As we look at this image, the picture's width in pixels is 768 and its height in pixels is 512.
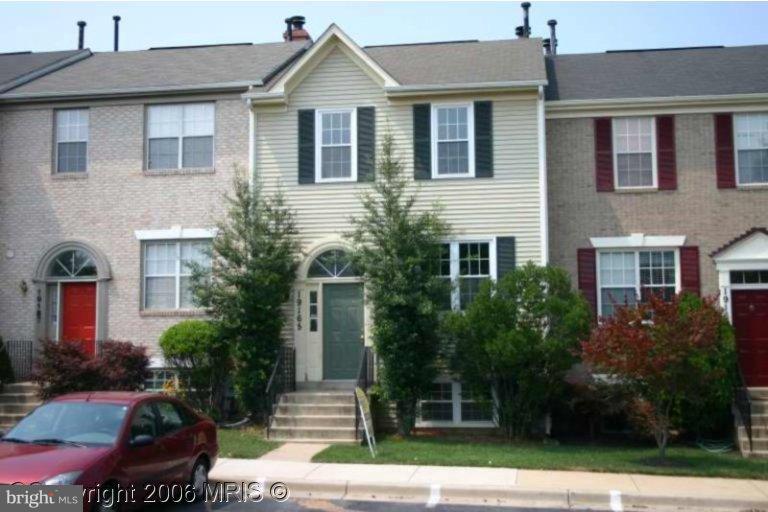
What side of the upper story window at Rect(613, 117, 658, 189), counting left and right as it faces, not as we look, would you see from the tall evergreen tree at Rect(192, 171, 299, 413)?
right

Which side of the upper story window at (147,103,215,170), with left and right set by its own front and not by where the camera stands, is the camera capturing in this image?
front

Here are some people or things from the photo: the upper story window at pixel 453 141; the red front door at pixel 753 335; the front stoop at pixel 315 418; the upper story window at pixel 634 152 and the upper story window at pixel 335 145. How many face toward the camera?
5

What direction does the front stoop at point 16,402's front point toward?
toward the camera

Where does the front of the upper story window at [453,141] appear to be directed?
toward the camera

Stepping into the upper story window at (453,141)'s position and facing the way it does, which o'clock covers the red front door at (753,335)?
The red front door is roughly at 9 o'clock from the upper story window.

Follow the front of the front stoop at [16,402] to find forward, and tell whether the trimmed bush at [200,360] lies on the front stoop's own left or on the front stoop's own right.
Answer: on the front stoop's own left

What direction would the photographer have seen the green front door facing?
facing the viewer

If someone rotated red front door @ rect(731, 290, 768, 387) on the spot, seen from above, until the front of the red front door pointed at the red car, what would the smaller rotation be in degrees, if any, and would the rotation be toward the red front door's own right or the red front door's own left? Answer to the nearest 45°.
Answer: approximately 45° to the red front door's own right

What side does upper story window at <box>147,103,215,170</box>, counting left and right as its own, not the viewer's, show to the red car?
front

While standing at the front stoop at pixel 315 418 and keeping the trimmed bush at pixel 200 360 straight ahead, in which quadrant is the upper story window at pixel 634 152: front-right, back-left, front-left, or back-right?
back-right

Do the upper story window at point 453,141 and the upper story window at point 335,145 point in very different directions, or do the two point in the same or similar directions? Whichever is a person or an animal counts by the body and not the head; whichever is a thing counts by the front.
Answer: same or similar directions
